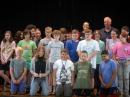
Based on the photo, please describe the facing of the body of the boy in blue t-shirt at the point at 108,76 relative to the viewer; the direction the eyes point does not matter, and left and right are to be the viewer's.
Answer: facing the viewer and to the left of the viewer

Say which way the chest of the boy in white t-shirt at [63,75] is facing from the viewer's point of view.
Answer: toward the camera

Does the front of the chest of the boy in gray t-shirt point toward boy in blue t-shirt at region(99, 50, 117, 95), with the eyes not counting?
no

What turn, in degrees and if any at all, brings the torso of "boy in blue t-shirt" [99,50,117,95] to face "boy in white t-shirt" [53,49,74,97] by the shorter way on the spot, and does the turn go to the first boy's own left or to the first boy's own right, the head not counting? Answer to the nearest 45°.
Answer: approximately 45° to the first boy's own right

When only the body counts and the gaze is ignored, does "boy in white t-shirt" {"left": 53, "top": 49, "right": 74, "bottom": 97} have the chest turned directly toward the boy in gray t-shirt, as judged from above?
no

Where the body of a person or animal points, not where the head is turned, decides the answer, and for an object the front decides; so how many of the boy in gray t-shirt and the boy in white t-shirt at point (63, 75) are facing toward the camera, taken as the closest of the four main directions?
2

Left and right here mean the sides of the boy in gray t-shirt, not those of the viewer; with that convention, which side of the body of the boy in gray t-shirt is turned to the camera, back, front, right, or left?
front

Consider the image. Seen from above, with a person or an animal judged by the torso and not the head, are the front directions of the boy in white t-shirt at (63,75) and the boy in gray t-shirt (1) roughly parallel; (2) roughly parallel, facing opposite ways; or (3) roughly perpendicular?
roughly parallel

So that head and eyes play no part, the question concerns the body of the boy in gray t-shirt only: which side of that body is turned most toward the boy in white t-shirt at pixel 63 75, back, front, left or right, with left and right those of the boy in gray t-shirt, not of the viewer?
left

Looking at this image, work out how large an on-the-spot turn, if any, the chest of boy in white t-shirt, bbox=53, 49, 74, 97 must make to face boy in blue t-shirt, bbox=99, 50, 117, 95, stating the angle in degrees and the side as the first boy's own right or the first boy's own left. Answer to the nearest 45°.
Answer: approximately 90° to the first boy's own left
